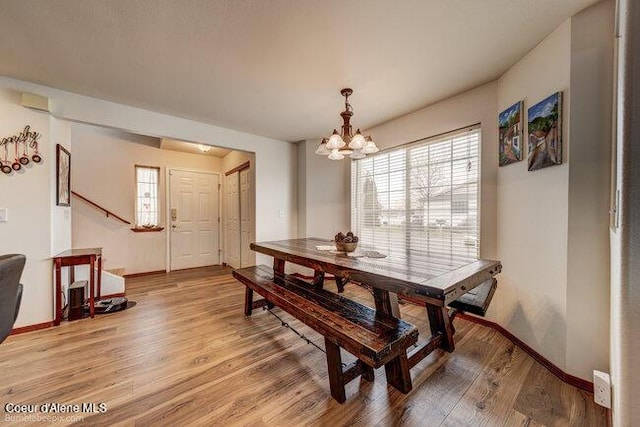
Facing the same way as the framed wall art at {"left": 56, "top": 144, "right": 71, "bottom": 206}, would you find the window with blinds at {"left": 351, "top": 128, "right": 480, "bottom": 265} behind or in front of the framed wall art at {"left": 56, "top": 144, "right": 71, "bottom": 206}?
in front

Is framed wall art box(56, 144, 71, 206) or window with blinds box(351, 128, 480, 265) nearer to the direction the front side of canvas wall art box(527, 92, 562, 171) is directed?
the framed wall art

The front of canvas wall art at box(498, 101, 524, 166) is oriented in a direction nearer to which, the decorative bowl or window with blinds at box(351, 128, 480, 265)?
the decorative bowl

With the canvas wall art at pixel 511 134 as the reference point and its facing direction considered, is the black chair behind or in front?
in front

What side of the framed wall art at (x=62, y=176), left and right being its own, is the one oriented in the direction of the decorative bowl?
front

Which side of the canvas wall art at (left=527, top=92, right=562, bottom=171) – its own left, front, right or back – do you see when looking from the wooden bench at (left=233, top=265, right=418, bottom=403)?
front

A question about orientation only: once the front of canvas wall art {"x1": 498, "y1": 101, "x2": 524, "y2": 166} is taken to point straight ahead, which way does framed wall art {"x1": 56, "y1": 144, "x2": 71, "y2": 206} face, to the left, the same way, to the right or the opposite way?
the opposite way
